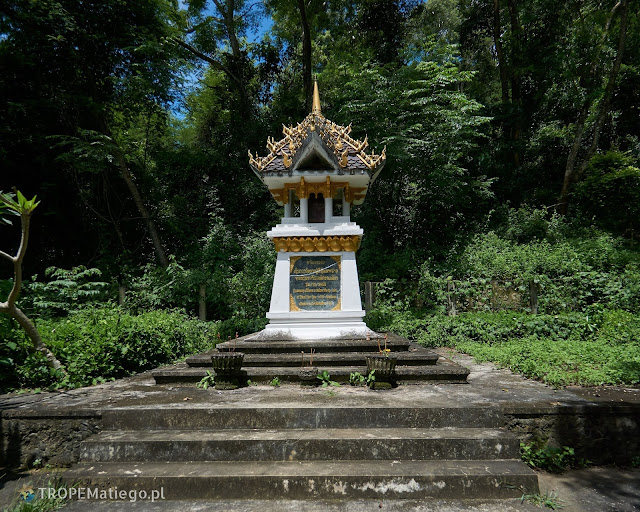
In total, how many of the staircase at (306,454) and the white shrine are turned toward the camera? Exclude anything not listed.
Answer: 2

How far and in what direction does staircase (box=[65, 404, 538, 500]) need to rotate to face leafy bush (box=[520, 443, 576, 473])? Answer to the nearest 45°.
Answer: approximately 90° to its left

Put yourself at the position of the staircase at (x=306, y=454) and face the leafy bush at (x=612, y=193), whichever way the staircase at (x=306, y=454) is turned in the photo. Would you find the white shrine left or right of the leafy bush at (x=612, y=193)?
left

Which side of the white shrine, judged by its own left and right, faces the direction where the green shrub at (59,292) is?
right

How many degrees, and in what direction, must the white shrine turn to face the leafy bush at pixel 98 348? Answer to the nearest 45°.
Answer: approximately 90° to its right

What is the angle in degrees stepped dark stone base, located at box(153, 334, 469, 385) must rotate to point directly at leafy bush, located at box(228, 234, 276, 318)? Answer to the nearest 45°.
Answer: approximately 180°

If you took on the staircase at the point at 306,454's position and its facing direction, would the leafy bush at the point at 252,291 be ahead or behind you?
behind
